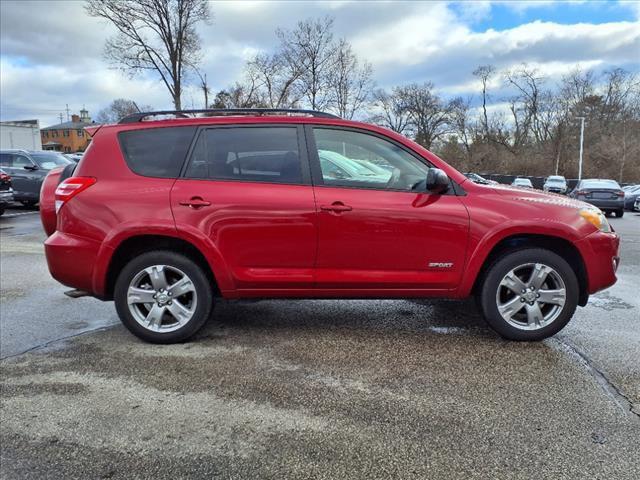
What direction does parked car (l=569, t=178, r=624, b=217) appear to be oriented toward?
away from the camera

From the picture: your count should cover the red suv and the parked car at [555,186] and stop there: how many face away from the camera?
0

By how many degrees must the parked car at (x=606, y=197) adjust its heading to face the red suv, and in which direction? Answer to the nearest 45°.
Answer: approximately 180°

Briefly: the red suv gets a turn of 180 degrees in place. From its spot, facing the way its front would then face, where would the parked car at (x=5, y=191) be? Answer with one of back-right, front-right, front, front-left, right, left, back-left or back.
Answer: front-right

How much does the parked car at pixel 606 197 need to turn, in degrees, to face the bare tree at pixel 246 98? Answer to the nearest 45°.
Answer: approximately 45° to its left

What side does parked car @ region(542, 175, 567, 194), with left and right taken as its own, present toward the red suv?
front

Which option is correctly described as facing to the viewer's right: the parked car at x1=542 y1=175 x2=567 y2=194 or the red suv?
the red suv

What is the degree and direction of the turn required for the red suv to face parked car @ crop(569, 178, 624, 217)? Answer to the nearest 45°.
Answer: approximately 45° to its left

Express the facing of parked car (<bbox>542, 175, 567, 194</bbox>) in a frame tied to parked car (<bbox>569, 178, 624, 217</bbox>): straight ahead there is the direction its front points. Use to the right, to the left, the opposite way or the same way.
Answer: the opposite way

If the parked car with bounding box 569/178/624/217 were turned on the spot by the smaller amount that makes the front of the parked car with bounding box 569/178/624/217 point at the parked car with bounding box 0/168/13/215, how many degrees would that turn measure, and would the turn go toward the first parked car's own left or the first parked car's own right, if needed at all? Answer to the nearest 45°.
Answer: approximately 135° to the first parked car's own left

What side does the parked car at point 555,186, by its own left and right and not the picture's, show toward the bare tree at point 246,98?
right

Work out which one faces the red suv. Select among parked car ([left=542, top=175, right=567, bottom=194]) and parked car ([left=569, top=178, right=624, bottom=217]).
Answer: parked car ([left=542, top=175, right=567, bottom=194])

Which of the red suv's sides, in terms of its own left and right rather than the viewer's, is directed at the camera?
right
